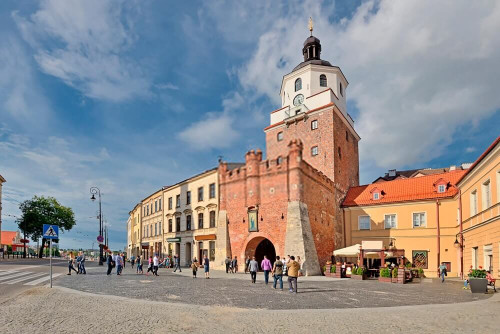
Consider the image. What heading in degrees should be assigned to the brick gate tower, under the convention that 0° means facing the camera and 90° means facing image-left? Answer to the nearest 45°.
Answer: approximately 45°

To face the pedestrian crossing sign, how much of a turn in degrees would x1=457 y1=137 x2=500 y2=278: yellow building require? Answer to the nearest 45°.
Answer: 0° — it already faces it

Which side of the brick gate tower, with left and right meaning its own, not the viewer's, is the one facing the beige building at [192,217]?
right

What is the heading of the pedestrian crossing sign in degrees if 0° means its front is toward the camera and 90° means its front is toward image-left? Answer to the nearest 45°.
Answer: approximately 0°
